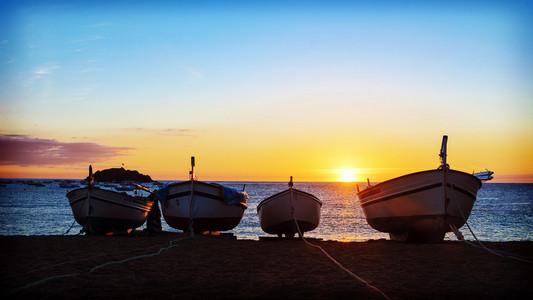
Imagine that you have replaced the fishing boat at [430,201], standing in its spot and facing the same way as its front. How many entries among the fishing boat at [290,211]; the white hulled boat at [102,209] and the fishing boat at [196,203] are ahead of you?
0

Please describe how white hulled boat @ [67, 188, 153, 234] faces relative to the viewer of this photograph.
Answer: facing the viewer and to the left of the viewer

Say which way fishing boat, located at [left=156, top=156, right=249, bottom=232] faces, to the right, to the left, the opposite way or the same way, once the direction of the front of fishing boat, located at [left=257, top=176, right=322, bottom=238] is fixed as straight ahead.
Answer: the same way

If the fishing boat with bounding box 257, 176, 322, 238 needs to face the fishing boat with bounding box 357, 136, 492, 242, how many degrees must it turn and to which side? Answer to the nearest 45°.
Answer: approximately 45° to its left

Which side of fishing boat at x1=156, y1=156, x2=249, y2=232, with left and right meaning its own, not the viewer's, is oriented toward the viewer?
front

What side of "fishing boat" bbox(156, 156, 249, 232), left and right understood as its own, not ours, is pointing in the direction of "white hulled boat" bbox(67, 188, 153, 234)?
right

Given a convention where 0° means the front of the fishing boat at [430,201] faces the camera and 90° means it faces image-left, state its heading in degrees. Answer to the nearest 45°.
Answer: approximately 315°

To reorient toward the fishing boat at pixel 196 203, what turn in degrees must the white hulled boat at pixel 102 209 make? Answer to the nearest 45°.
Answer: approximately 135° to its left

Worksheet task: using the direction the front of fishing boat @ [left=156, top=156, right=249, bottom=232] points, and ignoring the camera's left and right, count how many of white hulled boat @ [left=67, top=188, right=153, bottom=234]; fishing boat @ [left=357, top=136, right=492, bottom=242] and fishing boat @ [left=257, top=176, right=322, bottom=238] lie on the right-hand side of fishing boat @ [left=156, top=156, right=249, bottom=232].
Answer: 1

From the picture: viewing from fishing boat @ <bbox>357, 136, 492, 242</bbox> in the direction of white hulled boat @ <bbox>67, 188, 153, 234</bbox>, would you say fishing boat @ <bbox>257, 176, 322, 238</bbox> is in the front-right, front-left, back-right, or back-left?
front-right

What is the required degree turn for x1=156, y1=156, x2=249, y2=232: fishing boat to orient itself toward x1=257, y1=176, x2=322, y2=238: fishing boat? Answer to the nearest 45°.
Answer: approximately 90° to its left

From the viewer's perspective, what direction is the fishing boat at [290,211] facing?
toward the camera

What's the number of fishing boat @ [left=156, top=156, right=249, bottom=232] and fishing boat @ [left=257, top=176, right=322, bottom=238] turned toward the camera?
2

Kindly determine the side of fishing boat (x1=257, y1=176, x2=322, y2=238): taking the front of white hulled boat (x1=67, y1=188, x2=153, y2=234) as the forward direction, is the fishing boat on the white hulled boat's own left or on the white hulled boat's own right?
on the white hulled boat's own left

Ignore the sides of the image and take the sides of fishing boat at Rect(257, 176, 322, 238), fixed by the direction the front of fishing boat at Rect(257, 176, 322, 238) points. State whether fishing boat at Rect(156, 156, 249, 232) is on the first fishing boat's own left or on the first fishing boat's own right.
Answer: on the first fishing boat's own right
